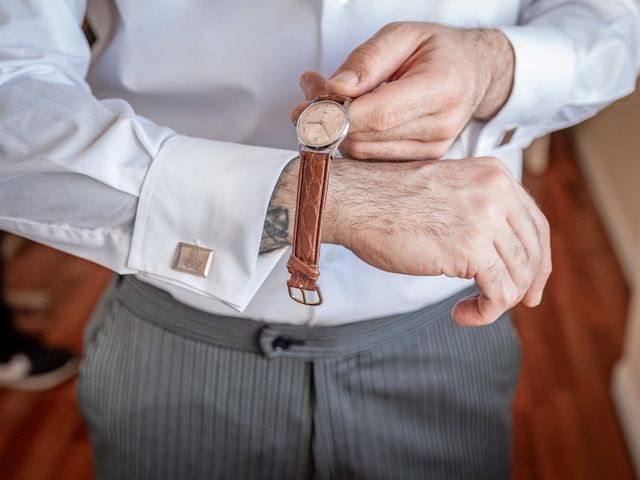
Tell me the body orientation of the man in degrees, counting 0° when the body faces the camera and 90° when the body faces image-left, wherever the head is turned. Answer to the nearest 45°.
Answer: approximately 0°
